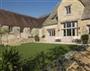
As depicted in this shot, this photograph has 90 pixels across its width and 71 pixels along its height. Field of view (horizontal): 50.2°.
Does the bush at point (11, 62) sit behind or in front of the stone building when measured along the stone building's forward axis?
in front

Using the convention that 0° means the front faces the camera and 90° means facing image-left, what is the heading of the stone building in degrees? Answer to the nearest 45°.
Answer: approximately 0°
